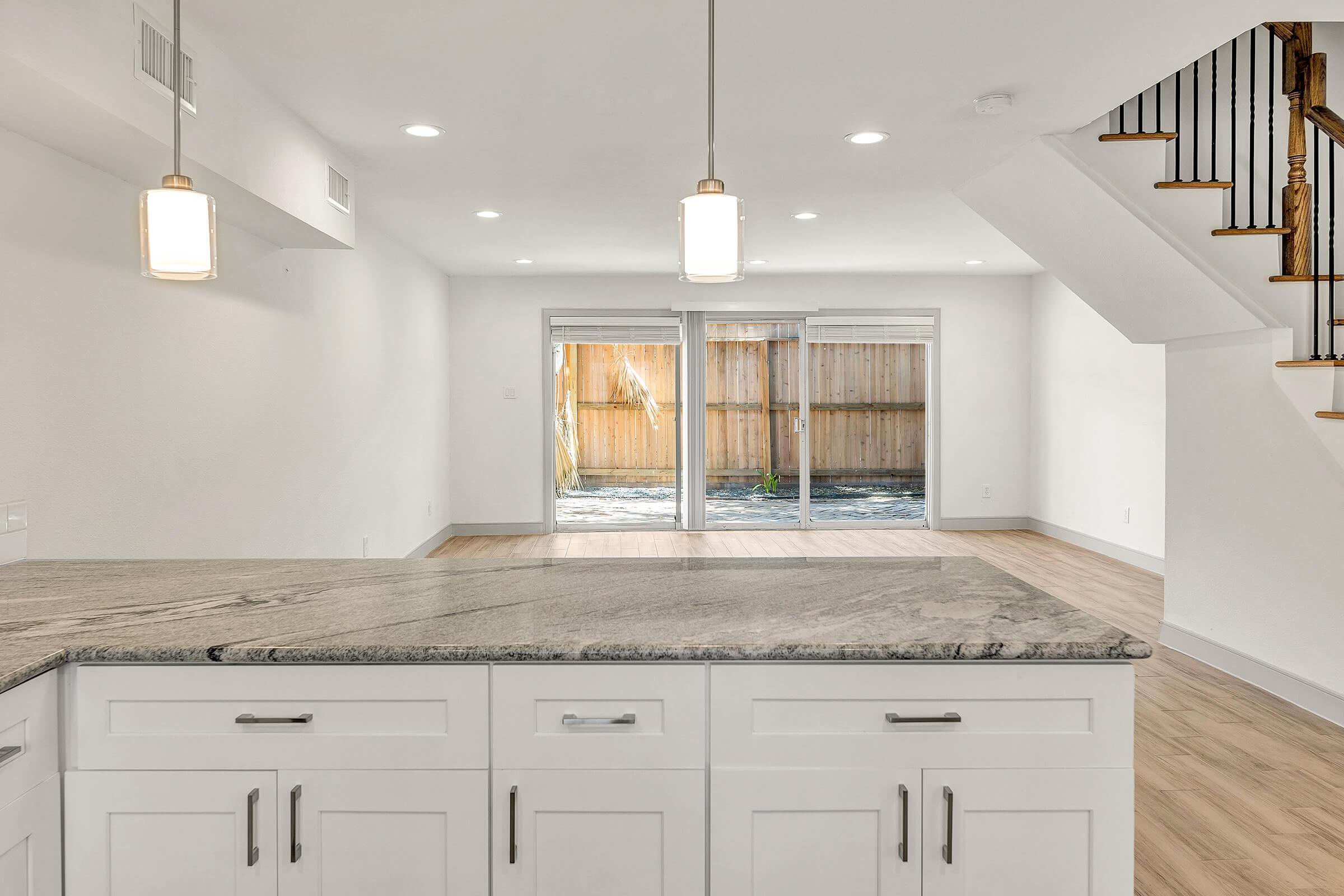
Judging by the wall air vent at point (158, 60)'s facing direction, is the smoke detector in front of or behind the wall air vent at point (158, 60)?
in front

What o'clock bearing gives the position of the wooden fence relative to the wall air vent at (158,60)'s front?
The wooden fence is roughly at 9 o'clock from the wall air vent.

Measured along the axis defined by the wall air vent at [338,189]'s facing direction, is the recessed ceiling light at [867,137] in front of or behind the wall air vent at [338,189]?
in front

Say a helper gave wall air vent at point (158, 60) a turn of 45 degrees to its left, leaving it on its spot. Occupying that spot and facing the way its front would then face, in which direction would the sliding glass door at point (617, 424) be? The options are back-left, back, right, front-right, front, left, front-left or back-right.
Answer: front-left

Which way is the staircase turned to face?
to the viewer's right

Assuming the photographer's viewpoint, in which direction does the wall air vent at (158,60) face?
facing the viewer and to the right of the viewer

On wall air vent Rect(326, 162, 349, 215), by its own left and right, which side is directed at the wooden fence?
left

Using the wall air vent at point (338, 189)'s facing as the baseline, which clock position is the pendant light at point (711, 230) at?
The pendant light is roughly at 1 o'clock from the wall air vent.
